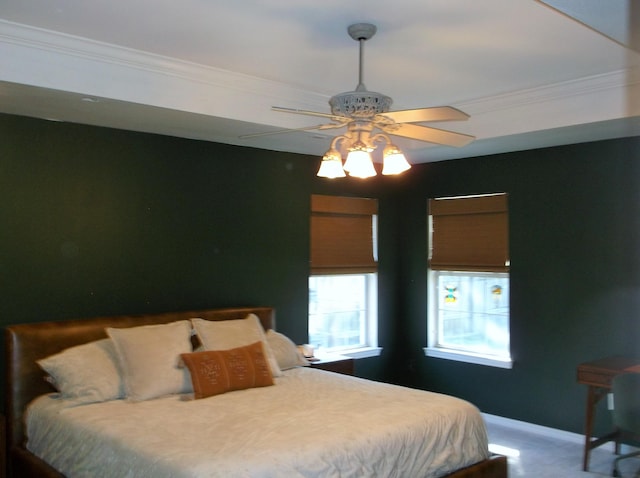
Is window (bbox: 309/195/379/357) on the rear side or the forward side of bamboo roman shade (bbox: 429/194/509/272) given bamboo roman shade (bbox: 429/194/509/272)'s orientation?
on the forward side

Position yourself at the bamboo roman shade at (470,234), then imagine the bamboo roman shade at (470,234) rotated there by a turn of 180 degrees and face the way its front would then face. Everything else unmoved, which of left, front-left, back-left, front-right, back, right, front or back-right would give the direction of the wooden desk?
right

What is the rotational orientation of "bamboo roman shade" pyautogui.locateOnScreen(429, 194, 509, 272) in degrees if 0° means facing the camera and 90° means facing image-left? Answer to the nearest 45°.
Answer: approximately 45°

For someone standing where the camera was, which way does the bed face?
facing the viewer and to the right of the viewer

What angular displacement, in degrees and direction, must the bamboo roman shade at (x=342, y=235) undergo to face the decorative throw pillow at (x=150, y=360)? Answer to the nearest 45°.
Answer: approximately 90° to its right

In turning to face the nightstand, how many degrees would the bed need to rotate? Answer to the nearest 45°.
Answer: approximately 90° to its left

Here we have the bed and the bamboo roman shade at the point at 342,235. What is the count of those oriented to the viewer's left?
0

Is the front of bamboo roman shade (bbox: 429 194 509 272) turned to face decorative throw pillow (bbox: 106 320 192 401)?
yes

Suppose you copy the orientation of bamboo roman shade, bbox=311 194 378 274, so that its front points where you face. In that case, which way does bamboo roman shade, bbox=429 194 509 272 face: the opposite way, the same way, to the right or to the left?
to the right

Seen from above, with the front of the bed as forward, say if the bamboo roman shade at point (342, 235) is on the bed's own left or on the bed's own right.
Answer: on the bed's own left

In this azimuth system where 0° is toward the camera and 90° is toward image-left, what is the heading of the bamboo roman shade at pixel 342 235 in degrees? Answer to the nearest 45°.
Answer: approximately 315°

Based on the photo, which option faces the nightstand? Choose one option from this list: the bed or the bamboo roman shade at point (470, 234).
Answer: the bamboo roman shade
